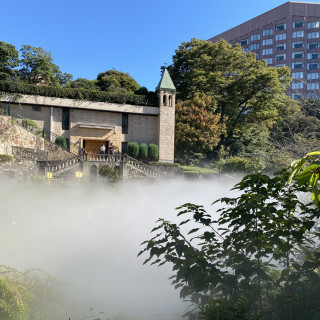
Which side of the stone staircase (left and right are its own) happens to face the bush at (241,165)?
left

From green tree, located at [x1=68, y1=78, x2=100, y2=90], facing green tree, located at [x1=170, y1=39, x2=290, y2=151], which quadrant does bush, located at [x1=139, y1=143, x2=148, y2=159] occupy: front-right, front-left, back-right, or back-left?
front-right

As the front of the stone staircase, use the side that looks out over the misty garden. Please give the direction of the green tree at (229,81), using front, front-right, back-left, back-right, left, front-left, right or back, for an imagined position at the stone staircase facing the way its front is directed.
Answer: back-left

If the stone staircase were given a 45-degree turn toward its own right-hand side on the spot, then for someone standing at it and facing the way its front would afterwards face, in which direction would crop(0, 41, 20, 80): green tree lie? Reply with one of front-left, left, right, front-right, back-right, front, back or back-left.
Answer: right

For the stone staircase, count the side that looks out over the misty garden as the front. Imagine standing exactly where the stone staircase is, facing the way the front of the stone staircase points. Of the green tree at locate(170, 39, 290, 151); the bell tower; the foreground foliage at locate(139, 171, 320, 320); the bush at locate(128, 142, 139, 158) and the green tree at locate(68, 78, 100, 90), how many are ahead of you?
1
